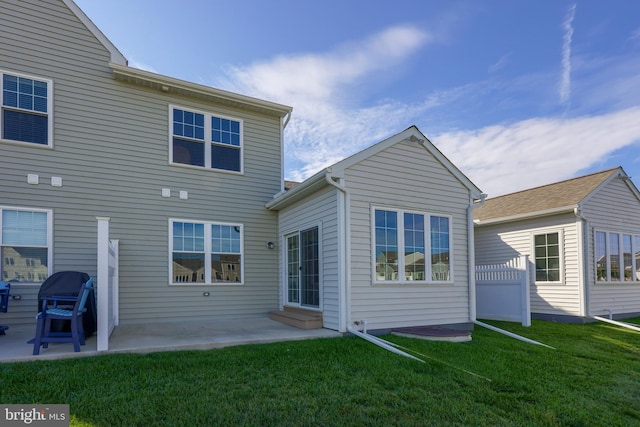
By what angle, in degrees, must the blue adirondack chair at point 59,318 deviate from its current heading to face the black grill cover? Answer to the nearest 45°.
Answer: approximately 90° to its right

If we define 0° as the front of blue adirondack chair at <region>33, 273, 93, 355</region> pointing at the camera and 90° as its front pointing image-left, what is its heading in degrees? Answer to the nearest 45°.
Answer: approximately 90°

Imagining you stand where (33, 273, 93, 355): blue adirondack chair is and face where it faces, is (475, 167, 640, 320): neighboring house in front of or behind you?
behind

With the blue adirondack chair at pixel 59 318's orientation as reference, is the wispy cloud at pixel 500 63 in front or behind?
behind
